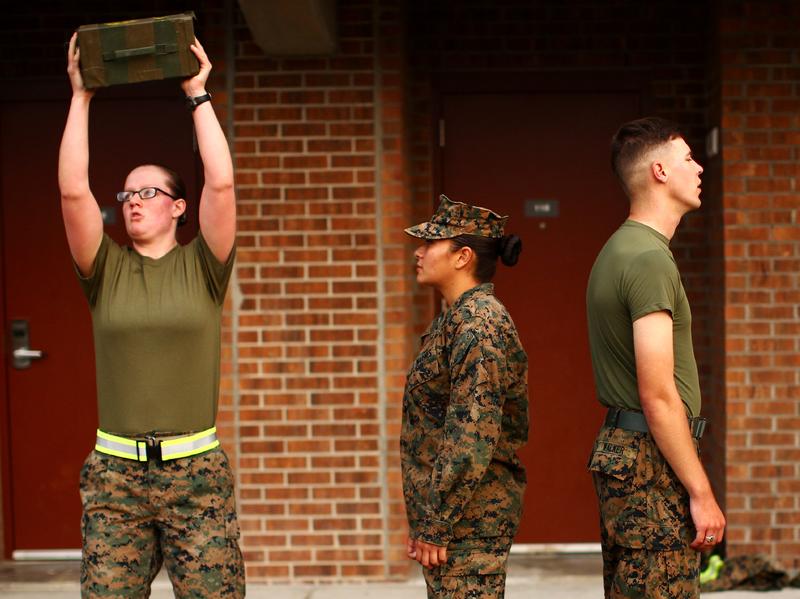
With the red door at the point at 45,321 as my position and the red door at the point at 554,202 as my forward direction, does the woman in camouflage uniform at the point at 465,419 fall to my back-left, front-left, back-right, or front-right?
front-right

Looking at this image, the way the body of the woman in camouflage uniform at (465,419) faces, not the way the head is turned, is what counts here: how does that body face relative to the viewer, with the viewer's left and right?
facing to the left of the viewer

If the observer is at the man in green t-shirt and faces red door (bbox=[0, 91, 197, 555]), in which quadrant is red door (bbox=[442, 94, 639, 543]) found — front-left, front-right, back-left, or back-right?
front-right

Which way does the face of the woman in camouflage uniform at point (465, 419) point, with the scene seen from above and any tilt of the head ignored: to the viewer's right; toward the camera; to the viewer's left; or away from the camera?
to the viewer's left

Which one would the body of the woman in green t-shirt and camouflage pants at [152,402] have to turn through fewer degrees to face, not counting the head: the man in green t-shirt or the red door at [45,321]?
the man in green t-shirt

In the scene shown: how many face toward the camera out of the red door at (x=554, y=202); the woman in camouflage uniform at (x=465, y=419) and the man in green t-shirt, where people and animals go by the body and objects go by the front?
1

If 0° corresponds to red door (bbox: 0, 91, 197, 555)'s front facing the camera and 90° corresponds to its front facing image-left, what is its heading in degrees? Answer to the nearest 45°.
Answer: approximately 0°

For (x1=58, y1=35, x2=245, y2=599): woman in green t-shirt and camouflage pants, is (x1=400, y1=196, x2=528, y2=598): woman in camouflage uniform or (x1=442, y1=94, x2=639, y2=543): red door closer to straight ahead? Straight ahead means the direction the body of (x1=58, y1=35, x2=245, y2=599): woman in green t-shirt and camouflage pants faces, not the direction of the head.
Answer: the woman in camouflage uniform

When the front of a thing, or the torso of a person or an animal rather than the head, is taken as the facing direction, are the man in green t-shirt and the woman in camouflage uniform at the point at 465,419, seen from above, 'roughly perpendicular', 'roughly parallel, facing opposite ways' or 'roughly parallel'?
roughly parallel, facing opposite ways

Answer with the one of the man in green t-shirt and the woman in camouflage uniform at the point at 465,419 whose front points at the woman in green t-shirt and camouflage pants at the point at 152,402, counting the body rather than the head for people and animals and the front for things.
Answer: the woman in camouflage uniform at the point at 465,419

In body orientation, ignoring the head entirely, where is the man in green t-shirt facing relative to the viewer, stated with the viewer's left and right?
facing to the right of the viewer

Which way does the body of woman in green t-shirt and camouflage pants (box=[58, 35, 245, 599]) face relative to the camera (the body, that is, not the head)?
toward the camera

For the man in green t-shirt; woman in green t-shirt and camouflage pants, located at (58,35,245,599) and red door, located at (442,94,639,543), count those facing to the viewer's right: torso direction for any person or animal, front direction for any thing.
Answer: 1

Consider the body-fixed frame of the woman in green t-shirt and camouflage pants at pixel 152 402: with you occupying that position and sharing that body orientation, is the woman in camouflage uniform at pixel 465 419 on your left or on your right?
on your left

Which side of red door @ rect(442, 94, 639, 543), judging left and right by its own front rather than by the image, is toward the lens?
front
